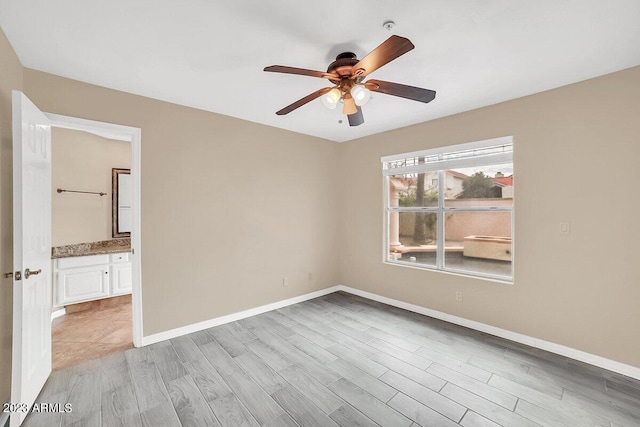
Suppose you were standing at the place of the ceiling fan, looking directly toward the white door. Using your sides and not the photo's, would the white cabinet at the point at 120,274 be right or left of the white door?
right

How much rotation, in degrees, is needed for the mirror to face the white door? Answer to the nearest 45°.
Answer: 0° — it already faces it
